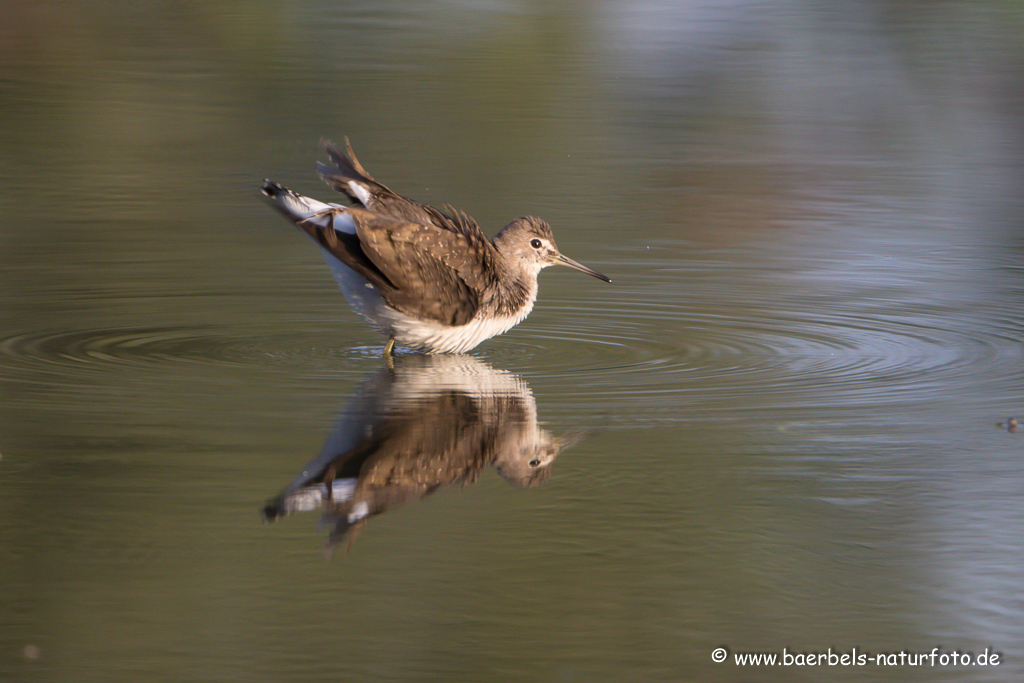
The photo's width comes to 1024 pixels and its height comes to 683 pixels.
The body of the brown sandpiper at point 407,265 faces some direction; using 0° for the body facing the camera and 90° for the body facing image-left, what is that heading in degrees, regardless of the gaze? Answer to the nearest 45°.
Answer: approximately 270°
